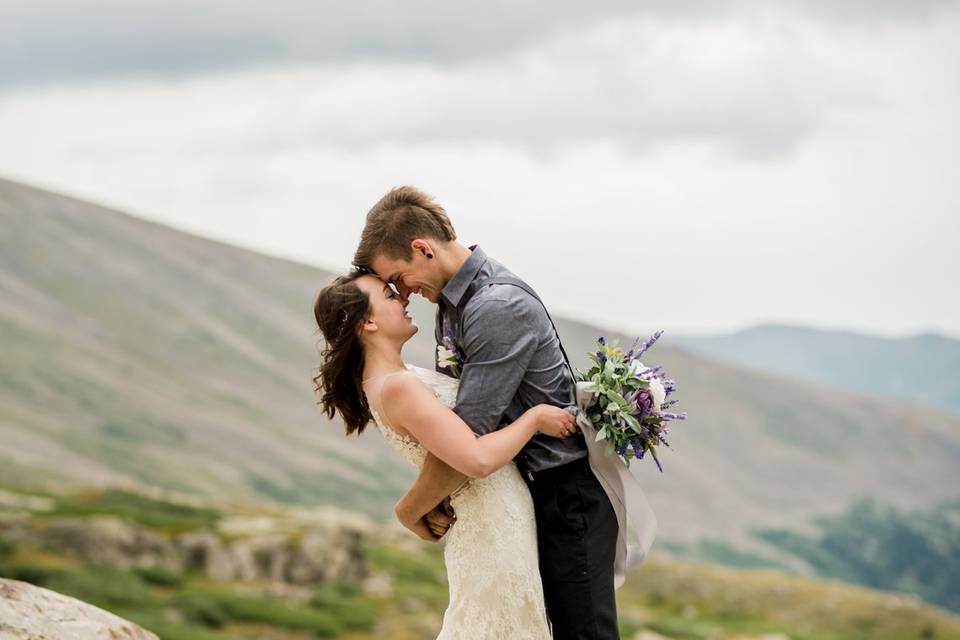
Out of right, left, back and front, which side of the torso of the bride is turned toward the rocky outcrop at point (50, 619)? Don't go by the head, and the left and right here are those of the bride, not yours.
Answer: back

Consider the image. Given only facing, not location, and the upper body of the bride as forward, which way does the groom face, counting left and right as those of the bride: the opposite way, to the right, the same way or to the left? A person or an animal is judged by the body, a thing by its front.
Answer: the opposite way

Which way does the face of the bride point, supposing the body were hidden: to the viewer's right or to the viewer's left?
to the viewer's right

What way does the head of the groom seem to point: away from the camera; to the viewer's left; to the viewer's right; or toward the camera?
to the viewer's left

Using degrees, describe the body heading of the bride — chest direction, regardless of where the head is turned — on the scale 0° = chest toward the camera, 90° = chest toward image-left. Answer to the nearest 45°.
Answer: approximately 270°

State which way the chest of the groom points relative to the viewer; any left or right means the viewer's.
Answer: facing to the left of the viewer
